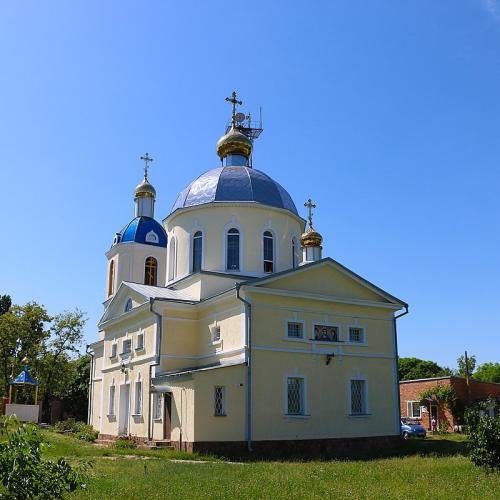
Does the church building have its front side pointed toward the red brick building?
no

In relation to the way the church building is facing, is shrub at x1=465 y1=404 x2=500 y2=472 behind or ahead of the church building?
behind

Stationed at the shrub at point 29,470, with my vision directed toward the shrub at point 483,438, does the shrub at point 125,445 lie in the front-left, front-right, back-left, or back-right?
front-left

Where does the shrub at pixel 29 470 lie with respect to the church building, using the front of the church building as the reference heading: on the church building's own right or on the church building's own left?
on the church building's own left

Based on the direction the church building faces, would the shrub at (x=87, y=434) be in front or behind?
in front

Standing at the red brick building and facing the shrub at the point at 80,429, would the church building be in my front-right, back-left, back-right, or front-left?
front-left

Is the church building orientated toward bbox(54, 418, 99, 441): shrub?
yes
